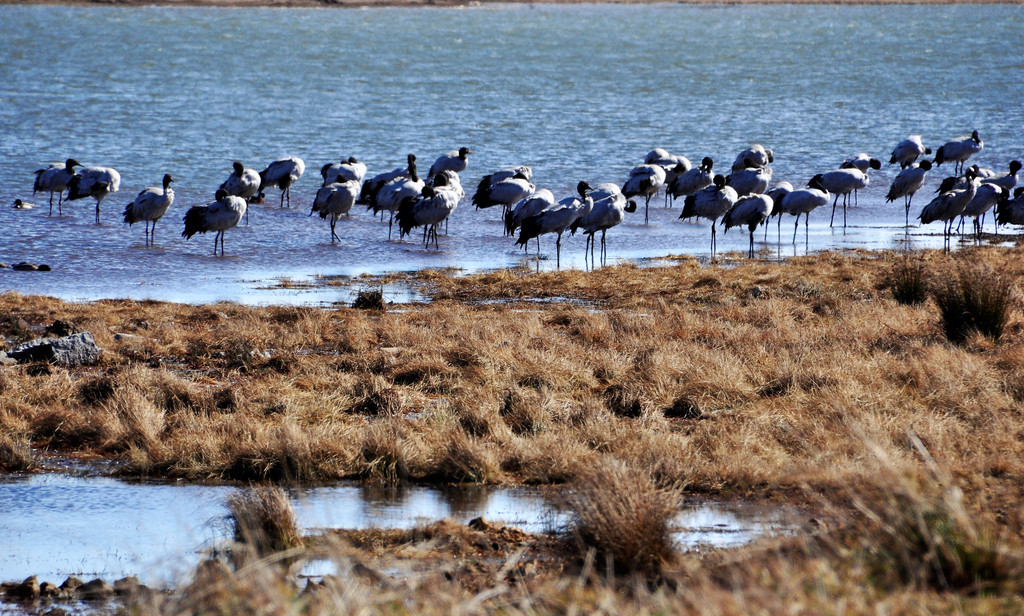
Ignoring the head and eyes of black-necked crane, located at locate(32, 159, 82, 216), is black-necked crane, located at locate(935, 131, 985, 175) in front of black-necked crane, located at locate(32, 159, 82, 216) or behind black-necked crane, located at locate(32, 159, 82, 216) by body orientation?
in front

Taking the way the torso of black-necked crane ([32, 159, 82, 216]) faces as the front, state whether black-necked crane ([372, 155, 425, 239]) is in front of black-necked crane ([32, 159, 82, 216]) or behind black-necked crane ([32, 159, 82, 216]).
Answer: in front

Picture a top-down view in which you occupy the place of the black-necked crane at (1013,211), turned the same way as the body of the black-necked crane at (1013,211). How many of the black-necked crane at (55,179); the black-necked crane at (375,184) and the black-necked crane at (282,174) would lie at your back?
3

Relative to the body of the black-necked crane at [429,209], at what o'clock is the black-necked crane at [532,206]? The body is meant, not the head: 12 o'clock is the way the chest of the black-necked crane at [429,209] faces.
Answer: the black-necked crane at [532,206] is roughly at 1 o'clock from the black-necked crane at [429,209].

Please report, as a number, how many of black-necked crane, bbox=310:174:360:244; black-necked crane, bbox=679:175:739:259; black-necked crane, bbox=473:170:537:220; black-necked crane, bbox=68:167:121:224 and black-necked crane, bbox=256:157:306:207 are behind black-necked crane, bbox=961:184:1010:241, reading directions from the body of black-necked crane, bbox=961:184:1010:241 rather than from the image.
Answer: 5

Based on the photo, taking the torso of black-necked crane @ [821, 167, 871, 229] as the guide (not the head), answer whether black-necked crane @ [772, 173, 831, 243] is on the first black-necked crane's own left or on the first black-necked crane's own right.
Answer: on the first black-necked crane's own right

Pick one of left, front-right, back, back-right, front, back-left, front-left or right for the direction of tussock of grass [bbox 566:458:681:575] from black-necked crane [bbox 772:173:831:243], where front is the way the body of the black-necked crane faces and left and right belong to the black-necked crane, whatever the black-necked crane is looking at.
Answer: right

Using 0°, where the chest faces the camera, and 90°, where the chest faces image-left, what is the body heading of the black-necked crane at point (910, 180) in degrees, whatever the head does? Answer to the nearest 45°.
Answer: approximately 270°

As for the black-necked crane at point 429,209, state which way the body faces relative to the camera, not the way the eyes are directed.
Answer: to the viewer's right

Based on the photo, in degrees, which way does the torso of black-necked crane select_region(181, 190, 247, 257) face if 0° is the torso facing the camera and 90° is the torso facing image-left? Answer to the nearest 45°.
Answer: approximately 270°

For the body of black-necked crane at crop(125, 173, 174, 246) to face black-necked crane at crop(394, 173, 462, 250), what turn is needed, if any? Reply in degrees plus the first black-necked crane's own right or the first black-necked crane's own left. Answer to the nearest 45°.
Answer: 0° — it already faces it

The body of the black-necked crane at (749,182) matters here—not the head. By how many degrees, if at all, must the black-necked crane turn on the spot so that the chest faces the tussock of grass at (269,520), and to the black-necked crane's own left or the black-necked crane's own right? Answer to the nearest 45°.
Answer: approximately 90° to the black-necked crane's own right

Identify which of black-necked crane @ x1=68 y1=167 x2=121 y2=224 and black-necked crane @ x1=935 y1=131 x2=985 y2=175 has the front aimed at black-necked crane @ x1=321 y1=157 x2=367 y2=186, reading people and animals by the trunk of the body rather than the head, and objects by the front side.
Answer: black-necked crane @ x1=68 y1=167 x2=121 y2=224

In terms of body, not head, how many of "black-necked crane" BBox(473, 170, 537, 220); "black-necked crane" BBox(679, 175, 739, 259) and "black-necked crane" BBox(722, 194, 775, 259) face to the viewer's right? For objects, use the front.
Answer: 3

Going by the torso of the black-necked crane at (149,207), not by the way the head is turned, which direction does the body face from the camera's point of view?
to the viewer's right

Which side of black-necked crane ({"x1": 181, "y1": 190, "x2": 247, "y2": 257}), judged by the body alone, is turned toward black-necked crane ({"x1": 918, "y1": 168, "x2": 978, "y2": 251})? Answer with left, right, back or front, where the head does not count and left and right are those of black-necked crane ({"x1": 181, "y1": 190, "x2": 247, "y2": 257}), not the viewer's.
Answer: front
